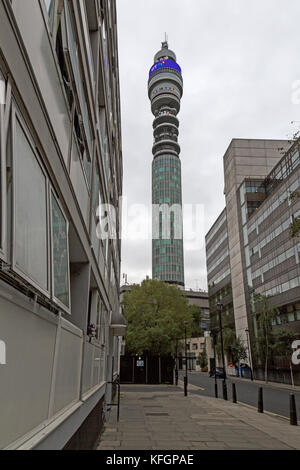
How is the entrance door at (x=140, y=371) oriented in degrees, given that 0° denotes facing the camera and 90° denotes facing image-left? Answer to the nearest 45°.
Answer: approximately 0°

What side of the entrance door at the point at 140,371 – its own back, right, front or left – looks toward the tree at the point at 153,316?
back
